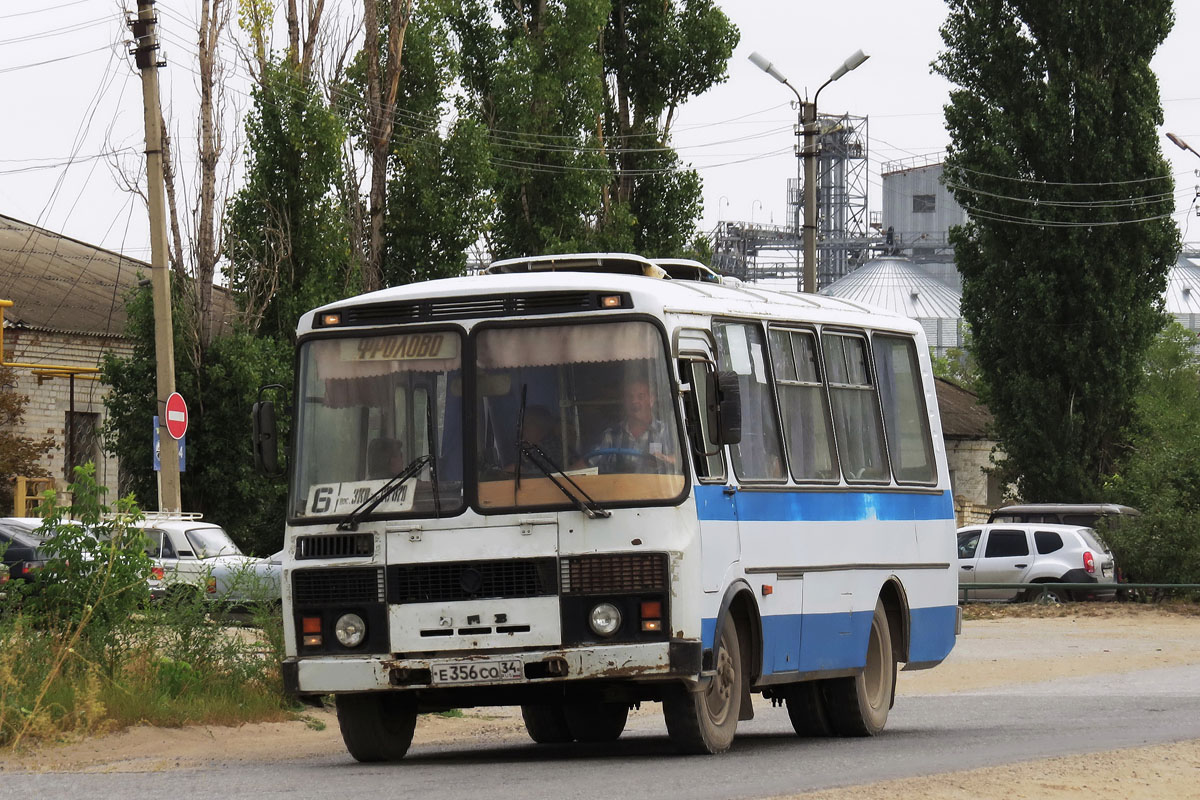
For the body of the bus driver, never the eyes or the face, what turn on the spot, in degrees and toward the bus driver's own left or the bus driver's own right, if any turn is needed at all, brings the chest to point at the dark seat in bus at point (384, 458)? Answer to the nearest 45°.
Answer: approximately 90° to the bus driver's own right

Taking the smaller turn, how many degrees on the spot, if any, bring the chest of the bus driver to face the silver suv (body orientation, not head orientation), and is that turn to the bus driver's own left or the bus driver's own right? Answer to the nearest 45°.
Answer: approximately 180°

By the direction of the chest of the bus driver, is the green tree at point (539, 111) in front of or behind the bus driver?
behind

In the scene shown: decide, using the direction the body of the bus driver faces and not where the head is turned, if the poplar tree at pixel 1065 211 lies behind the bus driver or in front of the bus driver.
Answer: behind

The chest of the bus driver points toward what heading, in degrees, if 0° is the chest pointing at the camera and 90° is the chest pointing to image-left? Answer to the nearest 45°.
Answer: approximately 0°

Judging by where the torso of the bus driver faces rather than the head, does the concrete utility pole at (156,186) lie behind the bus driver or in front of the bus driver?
behind

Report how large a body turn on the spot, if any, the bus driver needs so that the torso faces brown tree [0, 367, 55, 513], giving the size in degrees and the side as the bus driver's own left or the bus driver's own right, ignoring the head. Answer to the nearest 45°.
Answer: approximately 135° to the bus driver's own right

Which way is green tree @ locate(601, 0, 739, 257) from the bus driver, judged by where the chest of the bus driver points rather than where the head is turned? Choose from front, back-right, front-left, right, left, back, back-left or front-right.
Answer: back
